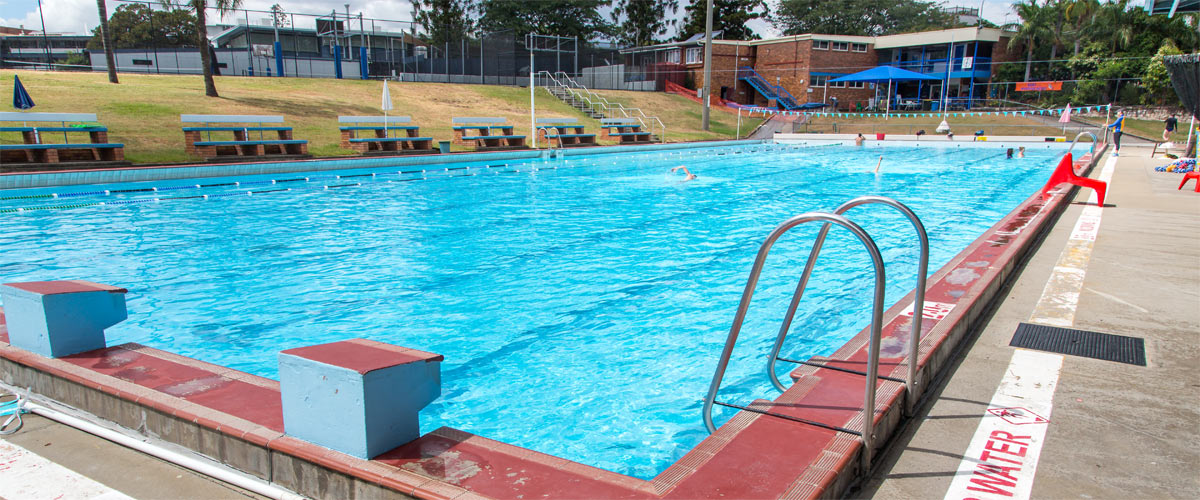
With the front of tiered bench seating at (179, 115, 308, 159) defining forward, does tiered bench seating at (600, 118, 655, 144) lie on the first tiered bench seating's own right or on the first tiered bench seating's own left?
on the first tiered bench seating's own left

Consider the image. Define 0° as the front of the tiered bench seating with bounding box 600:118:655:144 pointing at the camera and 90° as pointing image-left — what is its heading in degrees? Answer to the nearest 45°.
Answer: approximately 315°

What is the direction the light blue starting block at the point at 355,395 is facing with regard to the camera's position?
facing away from the viewer and to the right of the viewer

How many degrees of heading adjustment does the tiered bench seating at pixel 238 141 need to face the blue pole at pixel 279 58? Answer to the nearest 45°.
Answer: approximately 135° to its left

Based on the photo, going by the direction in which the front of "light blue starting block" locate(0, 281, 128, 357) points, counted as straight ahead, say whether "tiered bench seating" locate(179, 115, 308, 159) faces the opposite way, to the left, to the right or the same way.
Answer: to the right

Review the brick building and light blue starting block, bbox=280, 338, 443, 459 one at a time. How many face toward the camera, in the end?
1

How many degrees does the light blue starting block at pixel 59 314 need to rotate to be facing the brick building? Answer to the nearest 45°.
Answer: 0° — it already faces it

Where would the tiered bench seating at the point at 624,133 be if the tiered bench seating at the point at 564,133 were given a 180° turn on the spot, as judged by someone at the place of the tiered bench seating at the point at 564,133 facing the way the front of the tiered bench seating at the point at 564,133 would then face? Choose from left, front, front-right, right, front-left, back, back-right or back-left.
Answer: right

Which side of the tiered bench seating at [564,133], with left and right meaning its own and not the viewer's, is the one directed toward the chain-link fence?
back

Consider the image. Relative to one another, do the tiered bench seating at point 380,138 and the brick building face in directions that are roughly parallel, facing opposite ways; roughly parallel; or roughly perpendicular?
roughly perpendicular

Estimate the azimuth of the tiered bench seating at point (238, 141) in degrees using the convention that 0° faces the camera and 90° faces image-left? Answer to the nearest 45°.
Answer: approximately 315°
